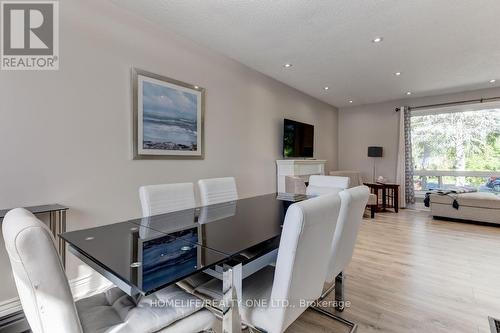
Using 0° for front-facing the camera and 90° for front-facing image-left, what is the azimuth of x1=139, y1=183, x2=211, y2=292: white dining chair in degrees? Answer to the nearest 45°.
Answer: approximately 315°

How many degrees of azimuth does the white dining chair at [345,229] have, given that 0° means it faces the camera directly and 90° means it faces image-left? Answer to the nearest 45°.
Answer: approximately 135°

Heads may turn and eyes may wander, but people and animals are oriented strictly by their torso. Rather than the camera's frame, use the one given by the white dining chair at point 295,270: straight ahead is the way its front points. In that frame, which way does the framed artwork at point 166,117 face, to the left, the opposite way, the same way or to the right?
the opposite way

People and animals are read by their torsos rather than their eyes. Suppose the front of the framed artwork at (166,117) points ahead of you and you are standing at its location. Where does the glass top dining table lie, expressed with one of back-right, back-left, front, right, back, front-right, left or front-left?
front-right

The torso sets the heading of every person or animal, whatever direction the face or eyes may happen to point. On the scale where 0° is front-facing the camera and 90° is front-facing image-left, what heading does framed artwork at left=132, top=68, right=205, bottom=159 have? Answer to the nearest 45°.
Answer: approximately 315°

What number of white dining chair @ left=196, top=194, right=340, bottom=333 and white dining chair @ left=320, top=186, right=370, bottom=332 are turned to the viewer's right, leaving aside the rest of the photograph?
0

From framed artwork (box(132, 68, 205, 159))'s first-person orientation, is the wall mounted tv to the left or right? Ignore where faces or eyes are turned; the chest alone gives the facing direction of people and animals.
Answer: on its left

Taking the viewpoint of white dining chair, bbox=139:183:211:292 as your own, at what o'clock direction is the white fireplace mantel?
The white fireplace mantel is roughly at 9 o'clock from the white dining chair.

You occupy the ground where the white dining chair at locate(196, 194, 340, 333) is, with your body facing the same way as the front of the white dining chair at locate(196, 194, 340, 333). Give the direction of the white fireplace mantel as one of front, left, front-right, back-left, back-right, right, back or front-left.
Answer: front-right

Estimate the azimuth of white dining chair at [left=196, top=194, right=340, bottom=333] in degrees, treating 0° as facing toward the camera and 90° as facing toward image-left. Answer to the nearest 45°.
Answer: approximately 135°

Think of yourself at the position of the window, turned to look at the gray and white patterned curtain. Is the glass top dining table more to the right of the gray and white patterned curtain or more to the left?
left

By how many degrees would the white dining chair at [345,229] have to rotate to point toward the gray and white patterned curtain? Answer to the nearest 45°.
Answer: approximately 45° to its right
